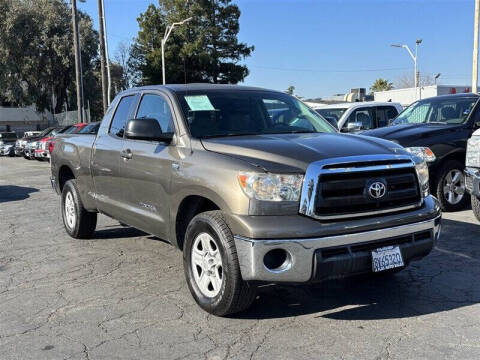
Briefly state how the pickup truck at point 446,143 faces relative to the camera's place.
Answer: facing the viewer and to the left of the viewer

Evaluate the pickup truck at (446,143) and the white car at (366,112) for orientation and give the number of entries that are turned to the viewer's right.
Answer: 0

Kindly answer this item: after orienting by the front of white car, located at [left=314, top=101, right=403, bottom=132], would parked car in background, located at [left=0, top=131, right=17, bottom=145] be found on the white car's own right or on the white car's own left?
on the white car's own right

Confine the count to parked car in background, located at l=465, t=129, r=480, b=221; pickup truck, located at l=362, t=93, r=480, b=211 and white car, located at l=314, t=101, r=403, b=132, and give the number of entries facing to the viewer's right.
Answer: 0

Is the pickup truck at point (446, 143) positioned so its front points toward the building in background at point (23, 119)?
no

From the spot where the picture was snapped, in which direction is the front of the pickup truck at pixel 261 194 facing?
facing the viewer and to the right of the viewer

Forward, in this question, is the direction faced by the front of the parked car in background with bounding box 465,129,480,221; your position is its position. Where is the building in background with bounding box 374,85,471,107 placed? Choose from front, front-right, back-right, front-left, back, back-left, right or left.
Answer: back-right

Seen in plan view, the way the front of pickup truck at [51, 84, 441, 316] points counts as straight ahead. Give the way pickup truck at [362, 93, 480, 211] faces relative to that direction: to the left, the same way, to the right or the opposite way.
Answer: to the right

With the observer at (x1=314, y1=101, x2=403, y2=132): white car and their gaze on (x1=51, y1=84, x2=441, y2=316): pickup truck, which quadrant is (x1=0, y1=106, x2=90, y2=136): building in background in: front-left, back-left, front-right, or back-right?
back-right

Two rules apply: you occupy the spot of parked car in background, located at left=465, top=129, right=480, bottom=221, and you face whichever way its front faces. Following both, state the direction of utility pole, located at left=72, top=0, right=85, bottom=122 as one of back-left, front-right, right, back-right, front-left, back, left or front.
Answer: right

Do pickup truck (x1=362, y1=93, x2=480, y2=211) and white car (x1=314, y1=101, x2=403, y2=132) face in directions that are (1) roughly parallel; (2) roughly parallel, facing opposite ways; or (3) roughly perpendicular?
roughly parallel

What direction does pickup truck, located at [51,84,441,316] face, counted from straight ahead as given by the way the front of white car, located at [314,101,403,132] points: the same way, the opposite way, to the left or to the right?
to the left

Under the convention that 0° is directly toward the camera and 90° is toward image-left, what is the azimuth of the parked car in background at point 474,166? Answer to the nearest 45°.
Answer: approximately 45°

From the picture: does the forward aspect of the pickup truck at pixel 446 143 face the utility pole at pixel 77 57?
no

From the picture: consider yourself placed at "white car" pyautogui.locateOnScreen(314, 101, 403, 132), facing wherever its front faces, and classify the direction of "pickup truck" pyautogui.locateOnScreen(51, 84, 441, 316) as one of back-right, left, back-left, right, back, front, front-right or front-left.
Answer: front-left

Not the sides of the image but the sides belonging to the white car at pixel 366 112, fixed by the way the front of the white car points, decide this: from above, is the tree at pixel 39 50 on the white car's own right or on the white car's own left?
on the white car's own right

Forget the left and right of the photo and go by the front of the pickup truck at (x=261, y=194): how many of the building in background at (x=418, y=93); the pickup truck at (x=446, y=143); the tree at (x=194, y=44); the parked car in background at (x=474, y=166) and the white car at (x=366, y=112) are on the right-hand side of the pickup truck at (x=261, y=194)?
0

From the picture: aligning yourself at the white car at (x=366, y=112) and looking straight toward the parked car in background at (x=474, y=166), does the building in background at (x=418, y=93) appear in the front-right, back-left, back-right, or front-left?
back-left

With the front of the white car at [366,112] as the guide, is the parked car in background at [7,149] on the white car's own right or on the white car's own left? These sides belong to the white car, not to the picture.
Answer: on the white car's own right

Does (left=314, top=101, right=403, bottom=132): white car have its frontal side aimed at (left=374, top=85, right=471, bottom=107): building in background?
no
